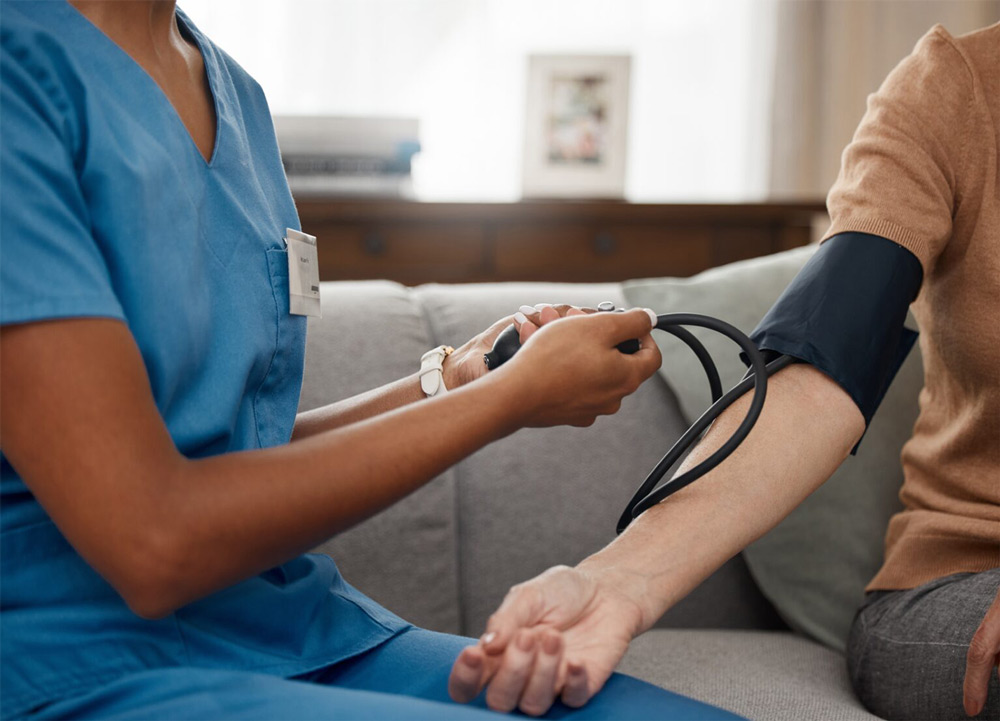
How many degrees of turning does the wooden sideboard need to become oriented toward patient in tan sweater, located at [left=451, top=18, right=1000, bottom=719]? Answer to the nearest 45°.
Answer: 0° — it already faces them

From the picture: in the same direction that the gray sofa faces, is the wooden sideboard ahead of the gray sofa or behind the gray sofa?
behind

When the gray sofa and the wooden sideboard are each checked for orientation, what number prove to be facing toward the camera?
2

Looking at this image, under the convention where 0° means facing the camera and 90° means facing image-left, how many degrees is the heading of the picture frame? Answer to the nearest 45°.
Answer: approximately 0°

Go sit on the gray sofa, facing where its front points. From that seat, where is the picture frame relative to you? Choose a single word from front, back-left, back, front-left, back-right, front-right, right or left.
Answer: back

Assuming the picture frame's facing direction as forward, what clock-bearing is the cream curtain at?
The cream curtain is roughly at 8 o'clock from the picture frame.

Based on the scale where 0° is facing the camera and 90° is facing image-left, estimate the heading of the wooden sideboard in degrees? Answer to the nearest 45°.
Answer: approximately 0°
